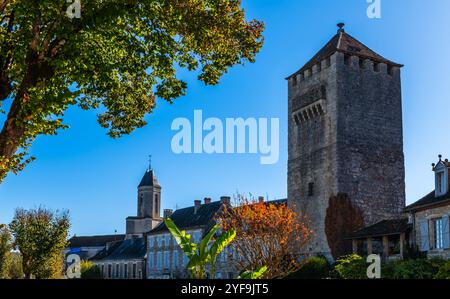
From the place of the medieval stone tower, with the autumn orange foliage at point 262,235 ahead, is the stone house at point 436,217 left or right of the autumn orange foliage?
left

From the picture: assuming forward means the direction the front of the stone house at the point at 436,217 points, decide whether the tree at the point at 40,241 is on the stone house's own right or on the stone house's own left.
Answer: on the stone house's own right

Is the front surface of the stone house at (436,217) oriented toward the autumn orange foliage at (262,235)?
no

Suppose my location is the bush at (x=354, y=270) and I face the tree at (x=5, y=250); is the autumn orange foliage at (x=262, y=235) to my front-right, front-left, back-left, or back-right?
front-right

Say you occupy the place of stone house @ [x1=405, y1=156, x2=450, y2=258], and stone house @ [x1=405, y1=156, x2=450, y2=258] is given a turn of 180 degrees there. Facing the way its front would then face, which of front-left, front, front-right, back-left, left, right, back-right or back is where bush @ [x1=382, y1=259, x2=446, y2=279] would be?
back-right

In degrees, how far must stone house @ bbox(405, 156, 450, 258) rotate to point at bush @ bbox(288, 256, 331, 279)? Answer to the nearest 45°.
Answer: approximately 90° to its right

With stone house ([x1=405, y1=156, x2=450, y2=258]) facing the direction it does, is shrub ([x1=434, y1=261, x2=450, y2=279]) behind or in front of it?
in front

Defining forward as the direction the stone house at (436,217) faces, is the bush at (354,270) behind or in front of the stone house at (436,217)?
in front

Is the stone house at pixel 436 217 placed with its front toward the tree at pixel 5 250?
no
